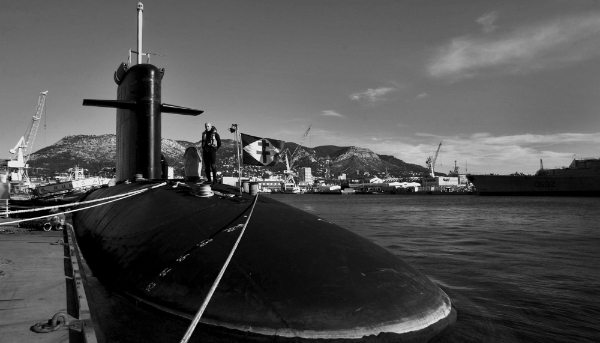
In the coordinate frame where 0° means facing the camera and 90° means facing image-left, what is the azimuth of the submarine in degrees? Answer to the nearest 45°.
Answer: approximately 315°

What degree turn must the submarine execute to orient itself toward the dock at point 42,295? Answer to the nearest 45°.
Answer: approximately 135° to its right
